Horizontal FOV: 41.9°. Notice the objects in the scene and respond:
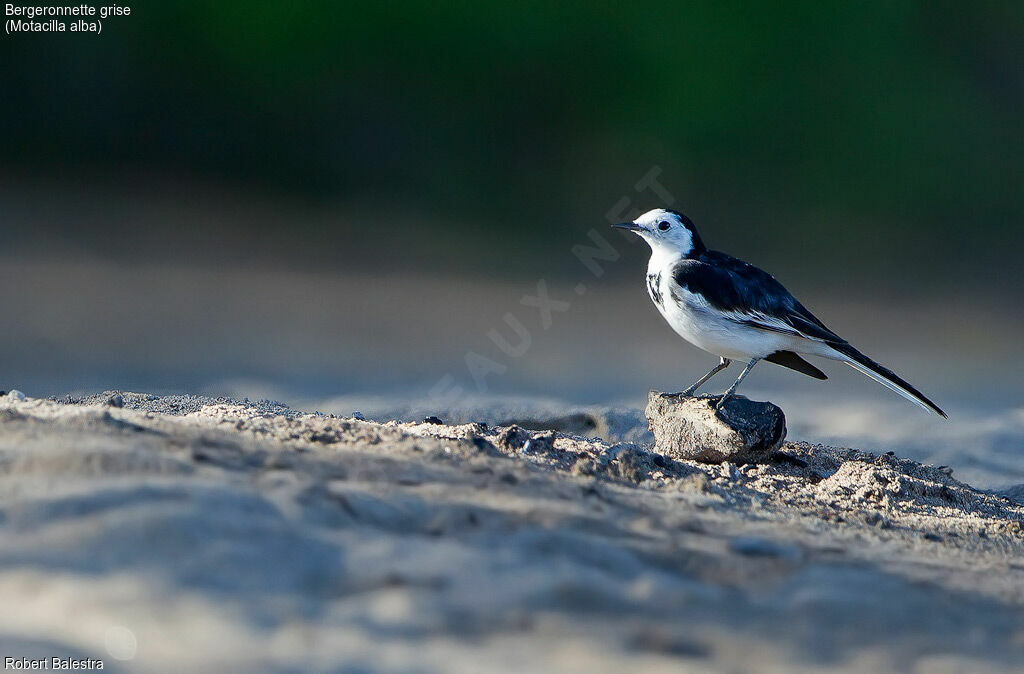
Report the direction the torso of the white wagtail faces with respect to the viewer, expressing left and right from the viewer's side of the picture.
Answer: facing to the left of the viewer
